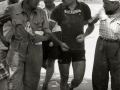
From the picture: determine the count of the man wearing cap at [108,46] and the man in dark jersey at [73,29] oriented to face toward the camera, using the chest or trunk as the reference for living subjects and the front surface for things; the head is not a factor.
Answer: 2

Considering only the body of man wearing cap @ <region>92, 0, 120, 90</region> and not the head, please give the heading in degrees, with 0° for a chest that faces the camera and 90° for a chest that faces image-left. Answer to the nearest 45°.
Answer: approximately 0°
